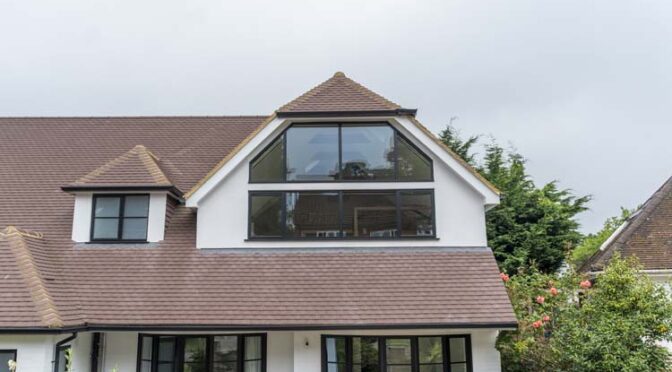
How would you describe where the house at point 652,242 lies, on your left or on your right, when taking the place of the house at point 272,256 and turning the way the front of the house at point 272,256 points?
on your left

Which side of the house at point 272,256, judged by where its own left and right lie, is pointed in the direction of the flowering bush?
left

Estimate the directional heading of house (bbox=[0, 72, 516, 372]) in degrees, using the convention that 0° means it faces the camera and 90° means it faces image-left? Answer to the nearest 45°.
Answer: approximately 0°

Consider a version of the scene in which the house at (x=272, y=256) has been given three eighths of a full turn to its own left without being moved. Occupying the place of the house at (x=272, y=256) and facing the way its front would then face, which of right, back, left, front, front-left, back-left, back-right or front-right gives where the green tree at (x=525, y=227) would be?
front
